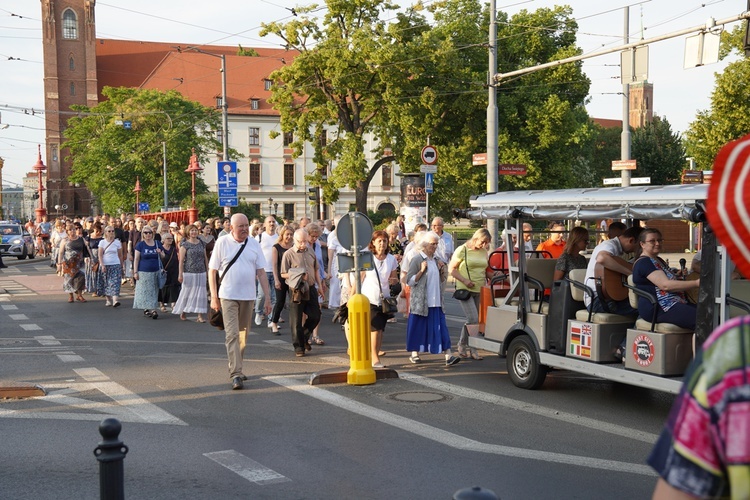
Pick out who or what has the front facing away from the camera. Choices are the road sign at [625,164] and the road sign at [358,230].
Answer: the road sign at [358,230]

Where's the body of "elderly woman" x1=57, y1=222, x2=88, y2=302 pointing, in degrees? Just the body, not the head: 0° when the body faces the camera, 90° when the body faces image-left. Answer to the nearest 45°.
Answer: approximately 0°

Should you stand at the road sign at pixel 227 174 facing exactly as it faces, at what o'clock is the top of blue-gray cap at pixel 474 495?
The top of blue-gray cap is roughly at 12 o'clock from the road sign.

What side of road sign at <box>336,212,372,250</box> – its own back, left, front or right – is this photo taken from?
back

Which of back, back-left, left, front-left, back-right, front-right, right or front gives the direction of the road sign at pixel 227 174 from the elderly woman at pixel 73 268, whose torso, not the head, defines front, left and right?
back-left

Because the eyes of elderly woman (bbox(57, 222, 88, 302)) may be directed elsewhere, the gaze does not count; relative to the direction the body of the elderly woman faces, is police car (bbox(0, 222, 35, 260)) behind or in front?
behind

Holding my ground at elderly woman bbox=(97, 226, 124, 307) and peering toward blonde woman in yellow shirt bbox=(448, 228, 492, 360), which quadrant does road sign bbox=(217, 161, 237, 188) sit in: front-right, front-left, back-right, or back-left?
back-left

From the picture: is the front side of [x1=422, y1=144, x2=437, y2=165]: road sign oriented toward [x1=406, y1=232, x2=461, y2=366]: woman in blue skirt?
yes

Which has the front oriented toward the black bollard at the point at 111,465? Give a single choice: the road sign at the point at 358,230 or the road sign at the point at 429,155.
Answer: the road sign at the point at 429,155

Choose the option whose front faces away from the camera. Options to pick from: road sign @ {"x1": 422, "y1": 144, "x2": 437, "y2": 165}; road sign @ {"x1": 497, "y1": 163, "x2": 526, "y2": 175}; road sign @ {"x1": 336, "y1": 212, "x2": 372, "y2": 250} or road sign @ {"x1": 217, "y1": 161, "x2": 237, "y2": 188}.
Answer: road sign @ {"x1": 336, "y1": 212, "x2": 372, "y2": 250}

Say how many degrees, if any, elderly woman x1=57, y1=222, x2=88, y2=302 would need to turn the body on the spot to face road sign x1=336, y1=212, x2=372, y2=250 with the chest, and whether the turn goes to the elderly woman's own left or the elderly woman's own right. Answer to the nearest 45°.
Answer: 0° — they already face it

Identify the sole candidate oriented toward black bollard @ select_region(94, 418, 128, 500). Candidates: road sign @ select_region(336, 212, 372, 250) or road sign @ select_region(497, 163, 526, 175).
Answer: road sign @ select_region(497, 163, 526, 175)
